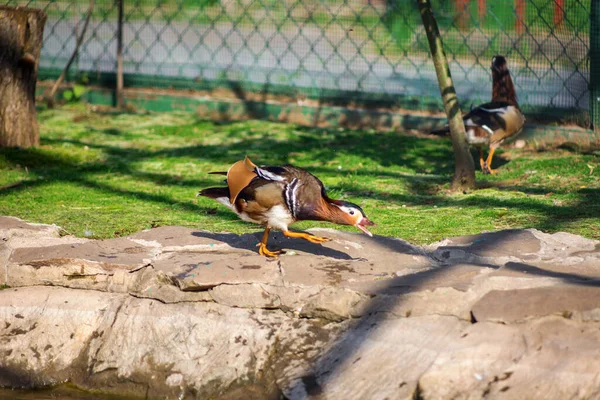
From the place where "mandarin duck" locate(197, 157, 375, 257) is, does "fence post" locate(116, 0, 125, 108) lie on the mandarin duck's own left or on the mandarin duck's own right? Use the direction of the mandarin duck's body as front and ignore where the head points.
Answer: on the mandarin duck's own left

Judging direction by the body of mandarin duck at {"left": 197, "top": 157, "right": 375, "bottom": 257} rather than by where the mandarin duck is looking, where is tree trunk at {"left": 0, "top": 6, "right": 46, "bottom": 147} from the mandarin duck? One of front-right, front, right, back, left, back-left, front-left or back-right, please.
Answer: back-left

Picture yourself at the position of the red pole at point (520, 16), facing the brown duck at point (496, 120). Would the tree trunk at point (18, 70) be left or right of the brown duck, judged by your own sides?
right

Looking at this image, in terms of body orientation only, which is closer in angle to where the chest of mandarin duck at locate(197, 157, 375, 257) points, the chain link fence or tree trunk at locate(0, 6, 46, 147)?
the chain link fence

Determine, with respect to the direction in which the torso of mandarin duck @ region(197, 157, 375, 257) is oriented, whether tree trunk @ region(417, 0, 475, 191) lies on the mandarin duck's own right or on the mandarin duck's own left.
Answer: on the mandarin duck's own left

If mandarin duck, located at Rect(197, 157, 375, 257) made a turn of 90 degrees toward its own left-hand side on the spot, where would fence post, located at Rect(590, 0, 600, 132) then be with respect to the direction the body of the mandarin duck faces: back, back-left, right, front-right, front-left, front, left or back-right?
front-right

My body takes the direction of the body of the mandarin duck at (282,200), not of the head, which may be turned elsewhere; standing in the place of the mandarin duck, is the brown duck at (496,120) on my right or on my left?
on my left

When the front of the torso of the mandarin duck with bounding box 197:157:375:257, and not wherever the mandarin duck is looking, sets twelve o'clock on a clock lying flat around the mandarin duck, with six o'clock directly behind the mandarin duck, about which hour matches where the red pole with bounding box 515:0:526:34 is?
The red pole is roughly at 10 o'clock from the mandarin duck.

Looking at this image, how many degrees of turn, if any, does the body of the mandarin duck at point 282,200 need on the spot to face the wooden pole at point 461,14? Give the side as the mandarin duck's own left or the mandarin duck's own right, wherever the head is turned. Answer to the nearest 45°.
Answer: approximately 90° to the mandarin duck's own left

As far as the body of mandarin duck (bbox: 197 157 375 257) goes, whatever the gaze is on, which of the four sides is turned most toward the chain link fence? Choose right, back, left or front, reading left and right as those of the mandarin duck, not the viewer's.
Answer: left

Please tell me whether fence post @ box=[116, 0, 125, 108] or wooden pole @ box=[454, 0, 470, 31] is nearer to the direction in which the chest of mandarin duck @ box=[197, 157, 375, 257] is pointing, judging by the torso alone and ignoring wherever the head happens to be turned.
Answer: the wooden pole

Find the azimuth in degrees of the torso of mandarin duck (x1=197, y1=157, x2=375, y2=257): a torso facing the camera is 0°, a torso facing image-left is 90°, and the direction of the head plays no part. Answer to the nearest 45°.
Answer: approximately 270°

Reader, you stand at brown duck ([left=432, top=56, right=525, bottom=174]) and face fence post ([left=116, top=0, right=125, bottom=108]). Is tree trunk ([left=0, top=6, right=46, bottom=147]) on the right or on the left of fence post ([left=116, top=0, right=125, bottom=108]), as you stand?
left

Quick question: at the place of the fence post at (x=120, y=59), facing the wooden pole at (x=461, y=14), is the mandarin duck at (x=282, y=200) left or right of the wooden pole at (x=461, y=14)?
right
